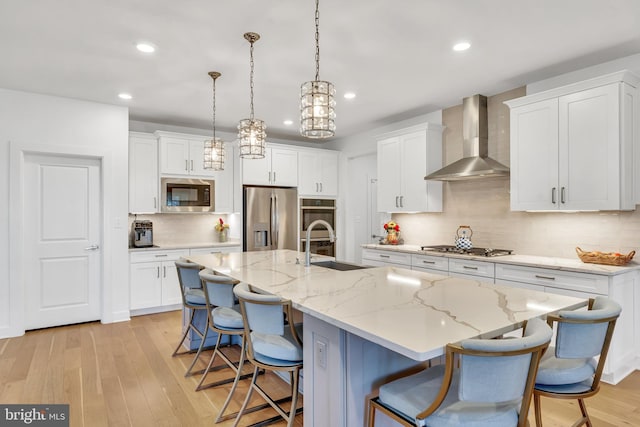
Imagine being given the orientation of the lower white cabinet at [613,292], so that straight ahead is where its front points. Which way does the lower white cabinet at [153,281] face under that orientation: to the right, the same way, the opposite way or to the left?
to the left

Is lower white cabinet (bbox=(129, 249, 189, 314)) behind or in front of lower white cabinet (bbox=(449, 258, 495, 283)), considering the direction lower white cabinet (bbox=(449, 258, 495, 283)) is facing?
in front

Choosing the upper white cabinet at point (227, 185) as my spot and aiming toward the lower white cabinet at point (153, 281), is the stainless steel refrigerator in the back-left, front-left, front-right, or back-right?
back-left

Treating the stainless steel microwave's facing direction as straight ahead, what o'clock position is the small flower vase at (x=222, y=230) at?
The small flower vase is roughly at 8 o'clock from the stainless steel microwave.

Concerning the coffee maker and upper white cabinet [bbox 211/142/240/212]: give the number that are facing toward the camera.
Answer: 2

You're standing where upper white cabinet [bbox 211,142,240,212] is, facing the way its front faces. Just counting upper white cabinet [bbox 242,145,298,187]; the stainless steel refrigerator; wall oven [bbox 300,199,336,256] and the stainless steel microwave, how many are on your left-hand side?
3

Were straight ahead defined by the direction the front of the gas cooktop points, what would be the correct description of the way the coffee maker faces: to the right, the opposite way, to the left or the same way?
to the left

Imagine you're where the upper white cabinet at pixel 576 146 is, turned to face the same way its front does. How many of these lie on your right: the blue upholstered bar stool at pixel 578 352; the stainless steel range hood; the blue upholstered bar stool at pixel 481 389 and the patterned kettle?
2

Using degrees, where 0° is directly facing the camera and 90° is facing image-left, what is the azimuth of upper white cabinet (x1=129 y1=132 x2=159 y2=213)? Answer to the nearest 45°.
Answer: approximately 0°

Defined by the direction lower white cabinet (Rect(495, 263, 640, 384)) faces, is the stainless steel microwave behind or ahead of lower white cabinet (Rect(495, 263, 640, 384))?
ahead

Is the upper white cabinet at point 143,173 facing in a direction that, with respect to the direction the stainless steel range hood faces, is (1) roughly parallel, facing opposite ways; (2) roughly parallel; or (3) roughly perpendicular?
roughly perpendicular
